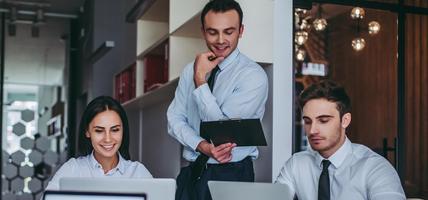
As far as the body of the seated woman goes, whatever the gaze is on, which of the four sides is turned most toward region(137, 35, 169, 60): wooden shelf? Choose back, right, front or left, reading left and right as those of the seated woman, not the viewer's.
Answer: back

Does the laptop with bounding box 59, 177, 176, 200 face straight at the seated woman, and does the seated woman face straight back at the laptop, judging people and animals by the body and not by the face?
yes

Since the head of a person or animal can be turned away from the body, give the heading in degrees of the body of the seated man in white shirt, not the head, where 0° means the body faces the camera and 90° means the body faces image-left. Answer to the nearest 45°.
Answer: approximately 45°

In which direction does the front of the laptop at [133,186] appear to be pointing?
away from the camera

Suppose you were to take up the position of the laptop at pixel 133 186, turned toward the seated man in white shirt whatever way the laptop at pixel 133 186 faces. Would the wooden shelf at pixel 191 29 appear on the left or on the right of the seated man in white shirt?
left

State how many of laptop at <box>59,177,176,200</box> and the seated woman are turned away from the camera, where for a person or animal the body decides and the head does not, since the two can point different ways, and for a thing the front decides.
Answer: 1

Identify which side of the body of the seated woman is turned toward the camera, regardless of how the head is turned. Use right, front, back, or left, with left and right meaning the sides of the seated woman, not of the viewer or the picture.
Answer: front

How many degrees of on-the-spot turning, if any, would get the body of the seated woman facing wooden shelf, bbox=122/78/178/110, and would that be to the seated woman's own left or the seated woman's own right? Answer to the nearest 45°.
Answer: approximately 180°

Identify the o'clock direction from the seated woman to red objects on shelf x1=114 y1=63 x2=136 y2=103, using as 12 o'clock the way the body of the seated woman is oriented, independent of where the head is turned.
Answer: The red objects on shelf is roughly at 6 o'clock from the seated woman.

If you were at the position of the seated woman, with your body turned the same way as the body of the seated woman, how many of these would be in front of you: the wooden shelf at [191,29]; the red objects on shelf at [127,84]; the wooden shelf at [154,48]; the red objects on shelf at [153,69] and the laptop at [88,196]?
1

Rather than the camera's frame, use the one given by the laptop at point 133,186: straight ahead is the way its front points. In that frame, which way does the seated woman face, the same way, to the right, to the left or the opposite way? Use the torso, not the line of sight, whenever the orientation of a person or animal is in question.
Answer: the opposite way
